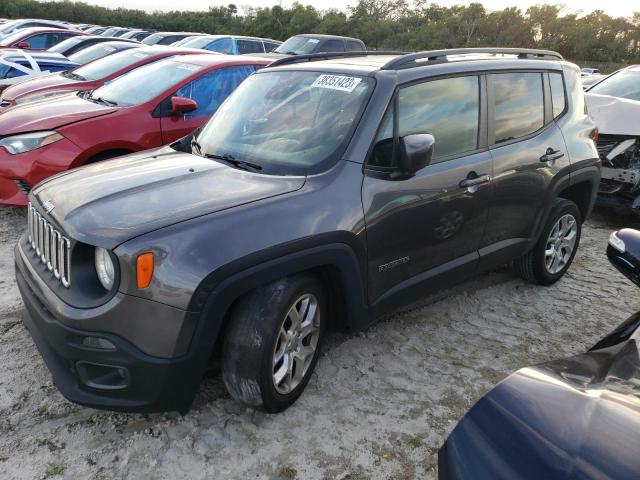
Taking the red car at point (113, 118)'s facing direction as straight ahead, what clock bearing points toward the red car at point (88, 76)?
the red car at point (88, 76) is roughly at 4 o'clock from the red car at point (113, 118).

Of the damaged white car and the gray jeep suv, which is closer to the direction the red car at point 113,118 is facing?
the gray jeep suv

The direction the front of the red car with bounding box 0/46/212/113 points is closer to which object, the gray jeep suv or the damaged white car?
the gray jeep suv

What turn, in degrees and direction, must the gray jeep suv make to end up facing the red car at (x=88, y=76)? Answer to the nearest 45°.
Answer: approximately 90° to its right

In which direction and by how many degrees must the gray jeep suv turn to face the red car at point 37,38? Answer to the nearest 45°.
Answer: approximately 90° to its right

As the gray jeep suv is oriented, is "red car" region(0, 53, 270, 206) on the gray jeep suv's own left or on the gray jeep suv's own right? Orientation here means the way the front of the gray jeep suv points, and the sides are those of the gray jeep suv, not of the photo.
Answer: on the gray jeep suv's own right

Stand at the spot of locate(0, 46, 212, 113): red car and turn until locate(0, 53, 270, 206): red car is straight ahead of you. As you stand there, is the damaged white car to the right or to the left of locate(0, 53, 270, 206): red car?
left

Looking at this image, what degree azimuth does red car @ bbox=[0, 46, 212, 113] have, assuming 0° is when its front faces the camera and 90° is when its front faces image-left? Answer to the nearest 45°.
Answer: approximately 45°
